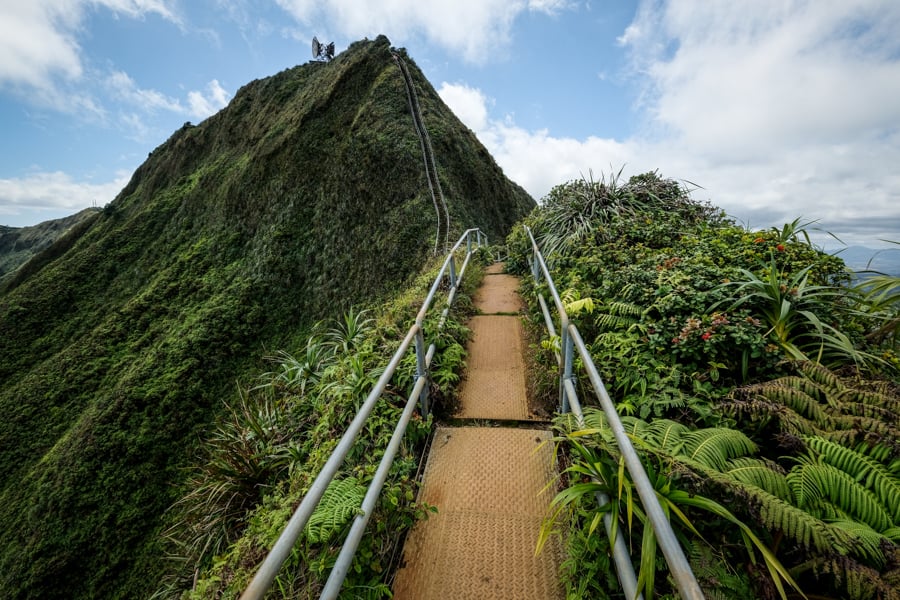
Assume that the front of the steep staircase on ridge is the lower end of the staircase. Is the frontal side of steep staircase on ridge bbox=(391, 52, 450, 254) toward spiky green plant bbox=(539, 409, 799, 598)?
yes

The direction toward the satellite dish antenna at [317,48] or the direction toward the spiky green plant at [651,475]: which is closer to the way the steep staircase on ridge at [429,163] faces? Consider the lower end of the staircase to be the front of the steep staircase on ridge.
the spiky green plant

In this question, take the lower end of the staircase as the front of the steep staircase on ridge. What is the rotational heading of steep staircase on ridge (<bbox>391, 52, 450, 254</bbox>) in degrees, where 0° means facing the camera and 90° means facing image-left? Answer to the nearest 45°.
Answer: approximately 0°

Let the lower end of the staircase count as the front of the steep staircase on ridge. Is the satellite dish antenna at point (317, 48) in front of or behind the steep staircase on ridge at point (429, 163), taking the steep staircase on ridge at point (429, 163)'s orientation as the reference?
behind

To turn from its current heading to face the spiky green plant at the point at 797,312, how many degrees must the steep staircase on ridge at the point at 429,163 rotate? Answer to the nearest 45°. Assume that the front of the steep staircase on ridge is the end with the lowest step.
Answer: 0° — it already faces it
